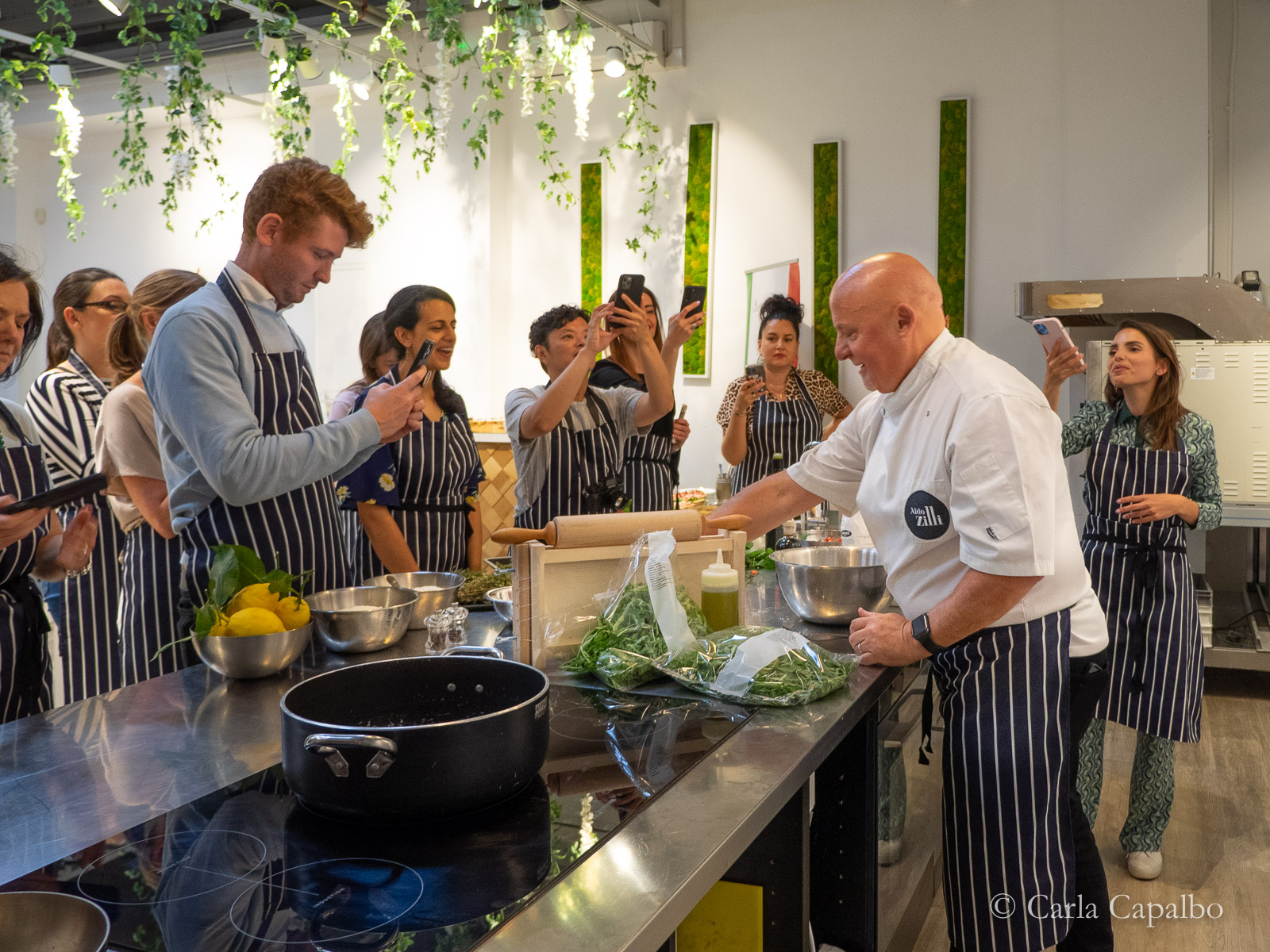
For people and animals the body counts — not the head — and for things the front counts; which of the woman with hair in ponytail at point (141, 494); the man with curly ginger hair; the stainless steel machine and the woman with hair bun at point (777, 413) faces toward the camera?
the woman with hair bun at point (777, 413)

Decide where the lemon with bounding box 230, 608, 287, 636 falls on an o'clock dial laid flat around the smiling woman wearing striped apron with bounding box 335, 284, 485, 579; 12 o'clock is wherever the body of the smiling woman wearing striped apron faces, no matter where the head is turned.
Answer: The lemon is roughly at 2 o'clock from the smiling woman wearing striped apron.

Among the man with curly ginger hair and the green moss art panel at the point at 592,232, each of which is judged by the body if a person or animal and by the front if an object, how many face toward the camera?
1

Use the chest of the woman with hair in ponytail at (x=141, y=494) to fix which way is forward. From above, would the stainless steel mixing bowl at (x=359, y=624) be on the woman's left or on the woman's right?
on the woman's right

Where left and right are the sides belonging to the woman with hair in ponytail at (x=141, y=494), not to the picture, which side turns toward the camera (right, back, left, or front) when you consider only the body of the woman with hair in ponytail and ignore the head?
right

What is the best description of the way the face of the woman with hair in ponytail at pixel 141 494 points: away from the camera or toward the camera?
away from the camera

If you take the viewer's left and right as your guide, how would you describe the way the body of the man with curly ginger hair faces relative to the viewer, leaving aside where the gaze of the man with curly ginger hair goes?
facing to the right of the viewer
